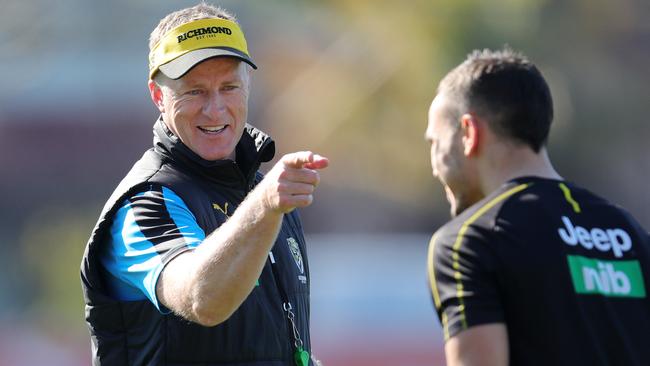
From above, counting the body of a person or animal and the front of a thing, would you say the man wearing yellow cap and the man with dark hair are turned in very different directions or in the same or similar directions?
very different directions

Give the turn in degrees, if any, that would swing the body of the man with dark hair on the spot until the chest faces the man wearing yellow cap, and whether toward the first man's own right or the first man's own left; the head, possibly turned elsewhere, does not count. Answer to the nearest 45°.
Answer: approximately 45° to the first man's own left

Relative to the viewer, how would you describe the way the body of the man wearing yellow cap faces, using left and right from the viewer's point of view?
facing the viewer and to the right of the viewer

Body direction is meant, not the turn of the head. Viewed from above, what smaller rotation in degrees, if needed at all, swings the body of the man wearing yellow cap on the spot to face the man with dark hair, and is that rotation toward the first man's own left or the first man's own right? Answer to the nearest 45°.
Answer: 0° — they already face them

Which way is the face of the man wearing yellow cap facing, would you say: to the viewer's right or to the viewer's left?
to the viewer's right

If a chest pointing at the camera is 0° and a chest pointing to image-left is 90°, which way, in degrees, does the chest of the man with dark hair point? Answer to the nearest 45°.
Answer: approximately 135°
